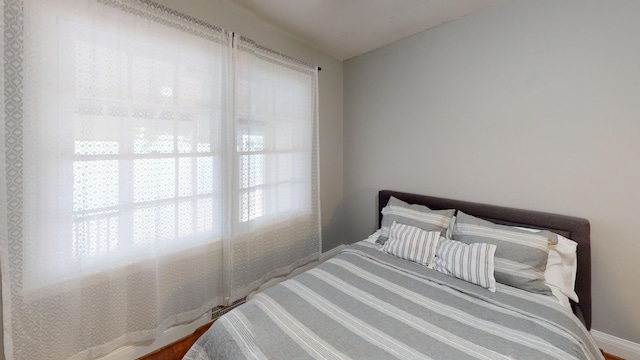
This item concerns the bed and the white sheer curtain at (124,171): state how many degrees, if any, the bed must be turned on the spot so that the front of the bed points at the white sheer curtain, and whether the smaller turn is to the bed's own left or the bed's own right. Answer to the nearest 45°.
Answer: approximately 45° to the bed's own right

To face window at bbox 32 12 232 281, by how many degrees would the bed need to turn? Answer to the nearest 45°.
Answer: approximately 45° to its right

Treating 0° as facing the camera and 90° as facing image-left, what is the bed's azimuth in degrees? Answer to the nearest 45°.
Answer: approximately 45°

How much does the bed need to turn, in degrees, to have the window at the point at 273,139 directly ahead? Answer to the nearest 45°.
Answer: approximately 90° to its right
